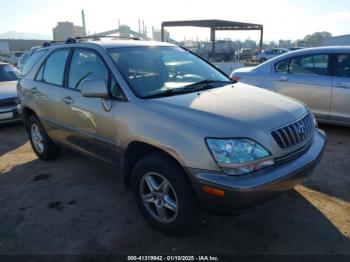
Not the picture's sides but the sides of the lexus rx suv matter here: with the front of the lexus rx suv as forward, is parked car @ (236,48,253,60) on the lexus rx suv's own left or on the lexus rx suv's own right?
on the lexus rx suv's own left

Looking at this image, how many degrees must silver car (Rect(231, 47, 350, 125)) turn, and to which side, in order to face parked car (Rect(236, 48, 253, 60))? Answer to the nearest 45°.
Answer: approximately 90° to its left

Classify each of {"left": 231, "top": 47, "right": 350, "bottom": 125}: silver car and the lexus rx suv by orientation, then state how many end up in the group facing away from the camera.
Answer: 0

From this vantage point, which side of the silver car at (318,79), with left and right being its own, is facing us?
right

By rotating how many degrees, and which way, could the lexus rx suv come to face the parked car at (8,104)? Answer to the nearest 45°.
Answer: approximately 180°

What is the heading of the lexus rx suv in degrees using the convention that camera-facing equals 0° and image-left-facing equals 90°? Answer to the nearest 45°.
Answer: approximately 315°

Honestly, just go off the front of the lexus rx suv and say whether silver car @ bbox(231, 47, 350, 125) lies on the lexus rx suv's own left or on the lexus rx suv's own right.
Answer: on the lexus rx suv's own left
